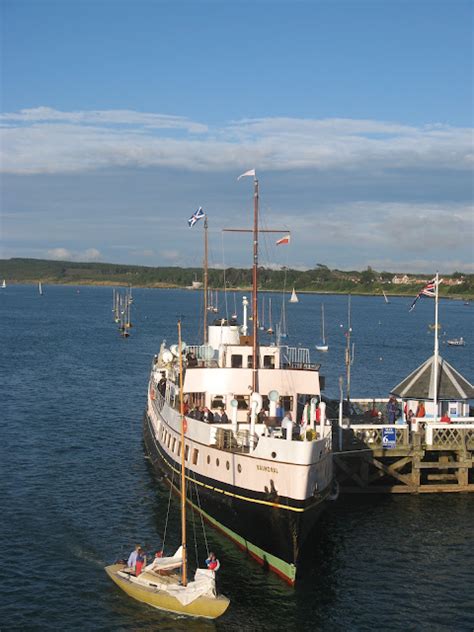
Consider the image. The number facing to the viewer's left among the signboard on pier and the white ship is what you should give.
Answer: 0

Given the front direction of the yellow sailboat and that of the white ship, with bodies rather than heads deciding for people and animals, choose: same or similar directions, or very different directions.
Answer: same or similar directions

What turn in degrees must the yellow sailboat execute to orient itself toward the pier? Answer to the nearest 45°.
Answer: approximately 90° to its left

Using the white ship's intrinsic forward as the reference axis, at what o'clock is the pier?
The pier is roughly at 9 o'clock from the white ship.

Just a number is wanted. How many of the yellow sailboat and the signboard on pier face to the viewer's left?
0

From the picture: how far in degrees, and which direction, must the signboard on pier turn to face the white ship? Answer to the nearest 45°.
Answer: approximately 45° to its right

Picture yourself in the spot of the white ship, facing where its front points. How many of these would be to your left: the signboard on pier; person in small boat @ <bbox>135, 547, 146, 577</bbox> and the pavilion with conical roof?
2

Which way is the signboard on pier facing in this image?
toward the camera

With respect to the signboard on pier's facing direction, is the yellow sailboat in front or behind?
in front

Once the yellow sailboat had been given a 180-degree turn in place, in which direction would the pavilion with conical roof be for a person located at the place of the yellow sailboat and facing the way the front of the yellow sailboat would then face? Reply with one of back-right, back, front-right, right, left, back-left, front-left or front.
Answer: right

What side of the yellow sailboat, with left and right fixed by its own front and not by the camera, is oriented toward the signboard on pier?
left

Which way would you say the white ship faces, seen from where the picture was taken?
facing the viewer and to the right of the viewer

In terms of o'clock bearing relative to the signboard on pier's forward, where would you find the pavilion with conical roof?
The pavilion with conical roof is roughly at 7 o'clock from the signboard on pier.

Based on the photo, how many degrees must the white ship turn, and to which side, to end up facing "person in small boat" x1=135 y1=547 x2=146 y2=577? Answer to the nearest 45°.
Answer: approximately 90° to its right
